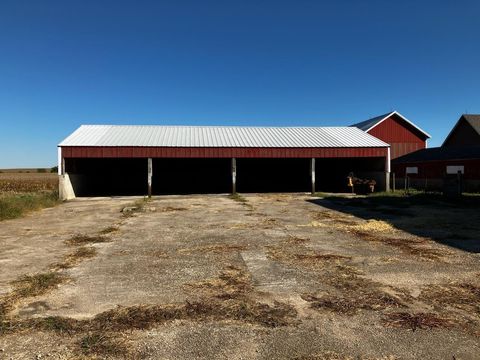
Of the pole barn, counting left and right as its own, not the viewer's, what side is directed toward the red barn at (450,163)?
left

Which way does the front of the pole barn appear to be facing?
toward the camera

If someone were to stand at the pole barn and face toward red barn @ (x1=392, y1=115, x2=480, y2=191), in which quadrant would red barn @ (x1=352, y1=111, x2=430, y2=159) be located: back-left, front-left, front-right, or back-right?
front-left

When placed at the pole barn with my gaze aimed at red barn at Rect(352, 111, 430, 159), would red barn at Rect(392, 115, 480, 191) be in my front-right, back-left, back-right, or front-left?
front-right

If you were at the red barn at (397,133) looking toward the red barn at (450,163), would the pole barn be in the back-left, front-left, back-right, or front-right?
front-right
